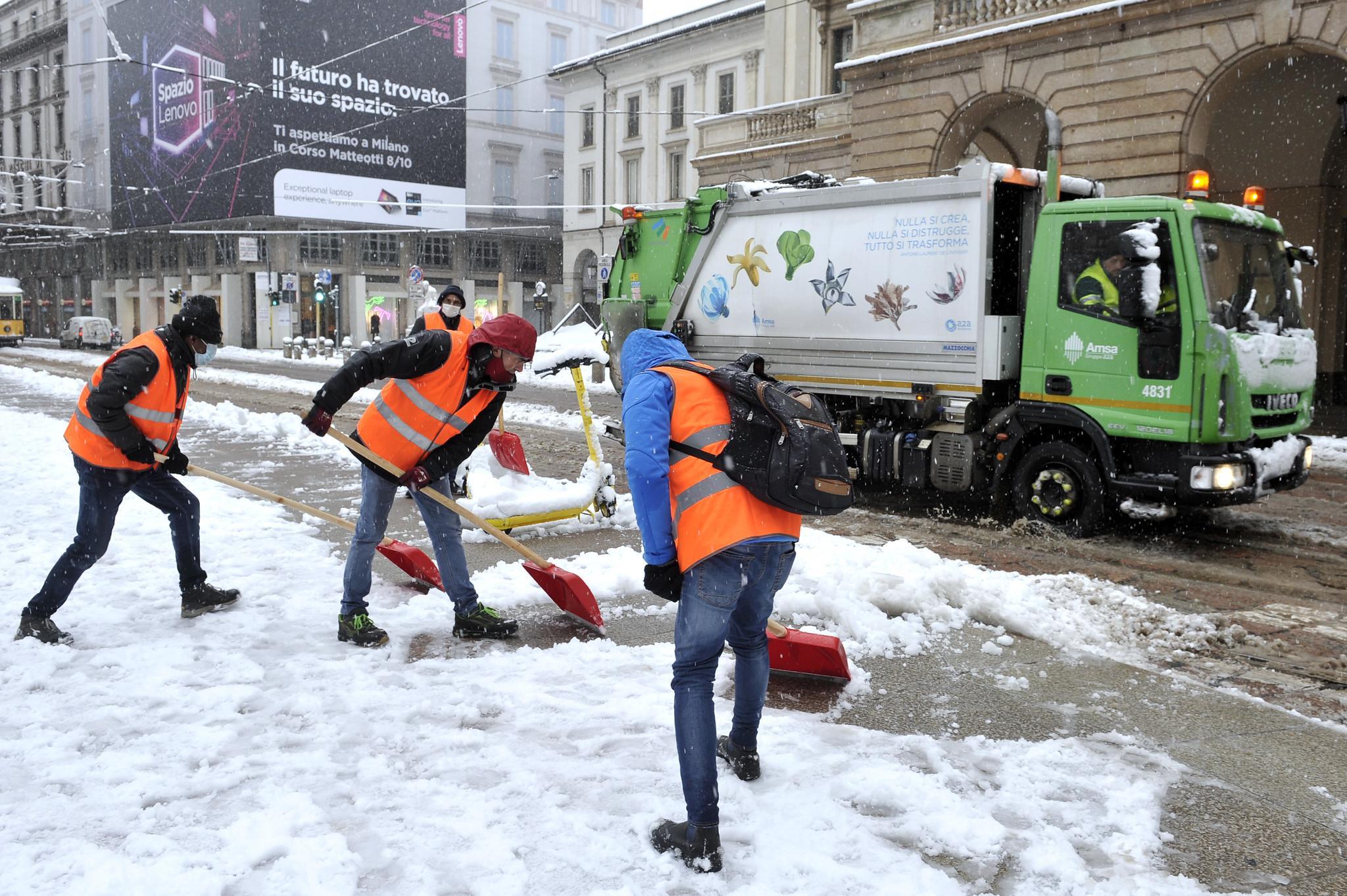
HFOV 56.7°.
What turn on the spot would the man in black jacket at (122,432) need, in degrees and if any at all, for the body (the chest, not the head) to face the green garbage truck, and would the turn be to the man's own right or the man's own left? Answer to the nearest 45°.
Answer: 0° — they already face it

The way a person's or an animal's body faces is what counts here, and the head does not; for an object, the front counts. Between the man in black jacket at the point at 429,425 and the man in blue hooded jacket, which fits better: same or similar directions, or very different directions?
very different directions

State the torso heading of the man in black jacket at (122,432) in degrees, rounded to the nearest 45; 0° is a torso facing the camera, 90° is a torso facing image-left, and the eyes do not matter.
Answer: approximately 270°

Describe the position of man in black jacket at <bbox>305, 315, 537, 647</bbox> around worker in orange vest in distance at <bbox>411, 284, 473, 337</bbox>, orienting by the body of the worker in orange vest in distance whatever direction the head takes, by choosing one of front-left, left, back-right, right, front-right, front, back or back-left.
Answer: front

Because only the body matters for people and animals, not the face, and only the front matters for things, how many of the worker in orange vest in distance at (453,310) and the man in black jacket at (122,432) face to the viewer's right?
1

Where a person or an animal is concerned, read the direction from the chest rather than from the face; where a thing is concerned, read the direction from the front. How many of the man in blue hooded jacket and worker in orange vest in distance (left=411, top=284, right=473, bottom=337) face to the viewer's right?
0

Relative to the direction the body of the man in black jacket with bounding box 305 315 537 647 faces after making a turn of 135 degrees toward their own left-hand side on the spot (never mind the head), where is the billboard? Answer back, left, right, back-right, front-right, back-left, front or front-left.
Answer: front

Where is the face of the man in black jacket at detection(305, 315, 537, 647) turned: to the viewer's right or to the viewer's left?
to the viewer's right

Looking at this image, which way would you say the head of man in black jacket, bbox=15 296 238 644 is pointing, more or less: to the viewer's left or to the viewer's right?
to the viewer's right

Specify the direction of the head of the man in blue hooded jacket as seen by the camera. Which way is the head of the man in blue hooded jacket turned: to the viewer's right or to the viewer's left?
to the viewer's left

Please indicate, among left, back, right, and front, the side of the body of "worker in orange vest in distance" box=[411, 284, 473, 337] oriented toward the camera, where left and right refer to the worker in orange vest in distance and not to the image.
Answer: front

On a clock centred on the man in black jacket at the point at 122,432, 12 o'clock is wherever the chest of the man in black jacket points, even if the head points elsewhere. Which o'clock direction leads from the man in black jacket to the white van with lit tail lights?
The white van with lit tail lights is roughly at 9 o'clock from the man in black jacket.
